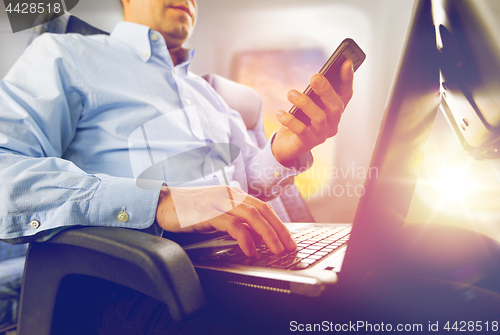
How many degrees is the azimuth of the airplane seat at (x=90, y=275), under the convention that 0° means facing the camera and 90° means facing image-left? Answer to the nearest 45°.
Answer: approximately 315°

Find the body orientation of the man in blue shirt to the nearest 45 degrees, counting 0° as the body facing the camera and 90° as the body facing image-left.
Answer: approximately 315°

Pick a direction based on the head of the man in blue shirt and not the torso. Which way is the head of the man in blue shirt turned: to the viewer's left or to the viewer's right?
to the viewer's right
